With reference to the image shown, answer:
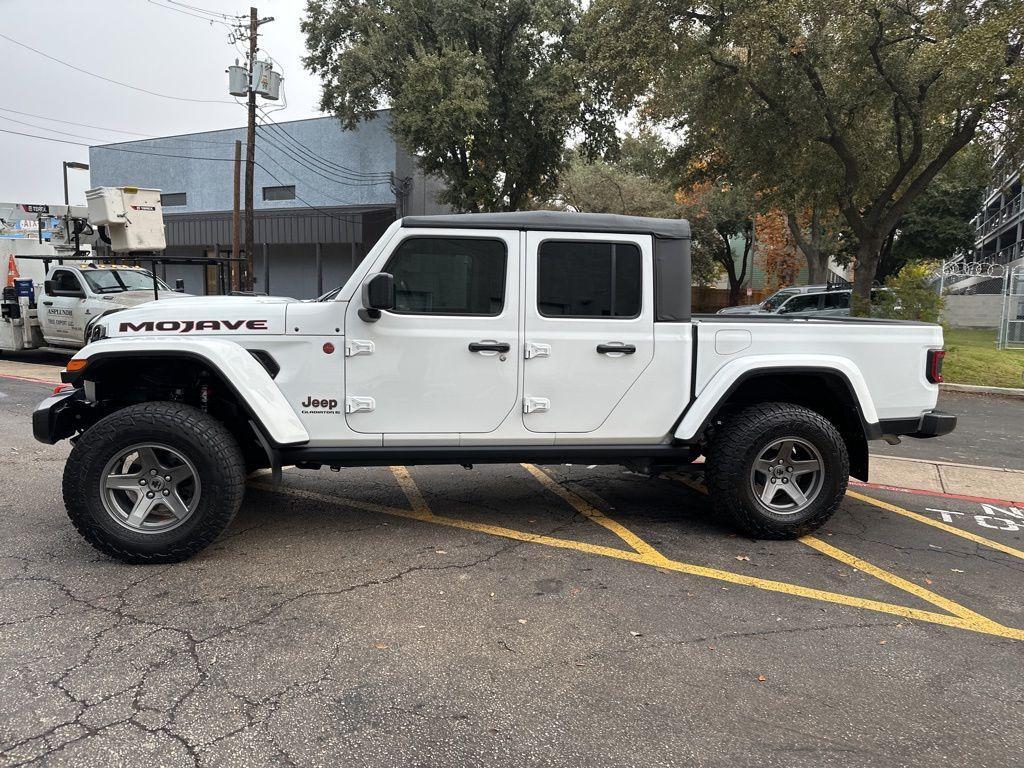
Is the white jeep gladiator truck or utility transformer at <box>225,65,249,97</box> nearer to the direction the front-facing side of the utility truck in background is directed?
the white jeep gladiator truck

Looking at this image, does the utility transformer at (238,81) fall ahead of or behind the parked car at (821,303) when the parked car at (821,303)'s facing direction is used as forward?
ahead

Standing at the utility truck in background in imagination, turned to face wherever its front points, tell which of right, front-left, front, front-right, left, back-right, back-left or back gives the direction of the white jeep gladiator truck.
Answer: front-right

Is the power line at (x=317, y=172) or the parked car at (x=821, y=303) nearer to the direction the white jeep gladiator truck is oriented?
the power line

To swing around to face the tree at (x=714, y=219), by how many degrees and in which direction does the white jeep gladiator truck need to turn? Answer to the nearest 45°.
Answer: approximately 90° to its right

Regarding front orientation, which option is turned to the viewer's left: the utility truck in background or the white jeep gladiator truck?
the white jeep gladiator truck

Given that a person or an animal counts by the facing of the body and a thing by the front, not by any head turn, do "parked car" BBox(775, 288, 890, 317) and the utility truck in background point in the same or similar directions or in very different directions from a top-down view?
very different directions

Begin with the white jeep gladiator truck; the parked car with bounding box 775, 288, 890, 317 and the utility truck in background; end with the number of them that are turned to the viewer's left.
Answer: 2

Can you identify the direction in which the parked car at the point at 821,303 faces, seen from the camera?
facing to the left of the viewer

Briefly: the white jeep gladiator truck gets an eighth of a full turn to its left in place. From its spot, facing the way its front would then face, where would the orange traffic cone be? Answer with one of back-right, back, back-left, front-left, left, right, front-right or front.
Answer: right

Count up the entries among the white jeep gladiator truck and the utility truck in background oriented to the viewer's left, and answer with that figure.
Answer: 1

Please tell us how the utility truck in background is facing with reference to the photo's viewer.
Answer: facing the viewer and to the right of the viewer

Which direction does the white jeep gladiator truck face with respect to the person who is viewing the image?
facing to the left of the viewer

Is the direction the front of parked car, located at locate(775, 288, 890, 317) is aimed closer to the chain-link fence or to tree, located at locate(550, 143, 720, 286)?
the tree
